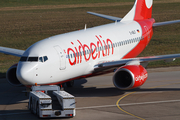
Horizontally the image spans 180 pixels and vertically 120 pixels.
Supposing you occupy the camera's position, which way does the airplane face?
facing the viewer and to the left of the viewer
